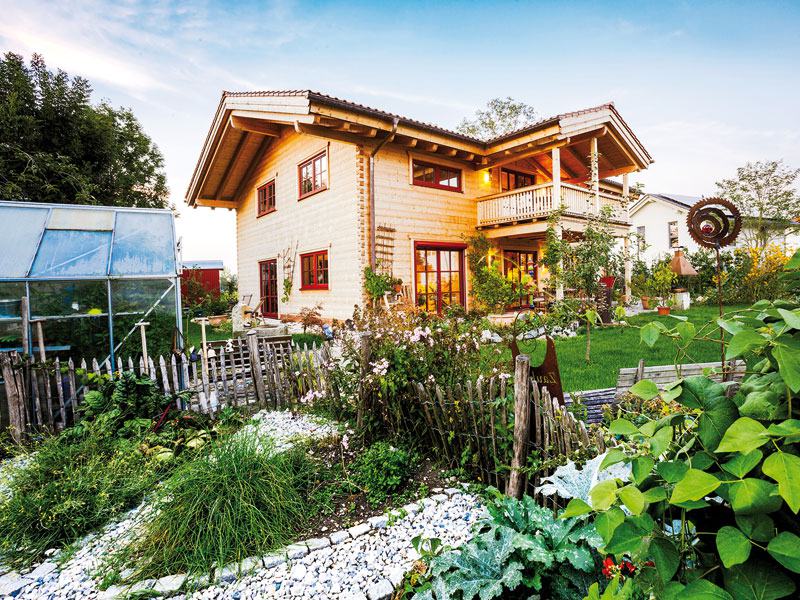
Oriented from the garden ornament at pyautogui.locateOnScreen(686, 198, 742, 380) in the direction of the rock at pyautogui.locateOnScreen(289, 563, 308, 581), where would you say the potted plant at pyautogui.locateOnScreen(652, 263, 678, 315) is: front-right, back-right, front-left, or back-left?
back-right

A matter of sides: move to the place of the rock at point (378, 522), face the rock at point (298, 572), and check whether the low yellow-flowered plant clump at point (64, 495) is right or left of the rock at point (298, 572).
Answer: right

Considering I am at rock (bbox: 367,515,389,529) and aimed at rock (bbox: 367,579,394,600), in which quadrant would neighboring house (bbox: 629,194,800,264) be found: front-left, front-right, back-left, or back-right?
back-left
